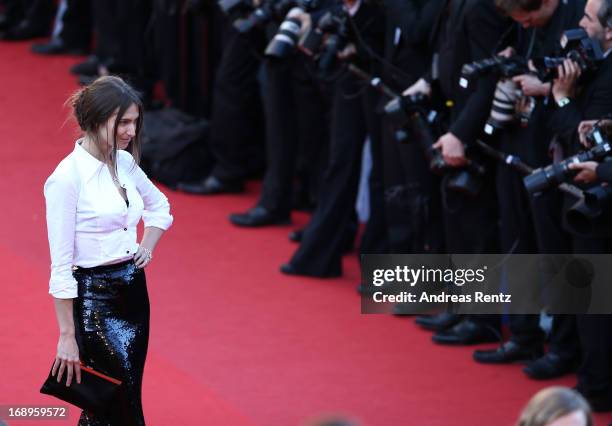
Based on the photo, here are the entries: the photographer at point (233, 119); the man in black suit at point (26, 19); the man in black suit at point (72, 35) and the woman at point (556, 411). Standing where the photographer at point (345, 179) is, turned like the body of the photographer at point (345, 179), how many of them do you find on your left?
1

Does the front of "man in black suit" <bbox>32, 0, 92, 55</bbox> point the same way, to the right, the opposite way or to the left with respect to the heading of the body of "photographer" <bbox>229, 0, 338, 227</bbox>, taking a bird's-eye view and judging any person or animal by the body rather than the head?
the same way

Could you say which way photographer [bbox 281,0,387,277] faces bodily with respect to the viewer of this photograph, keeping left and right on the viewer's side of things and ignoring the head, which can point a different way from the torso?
facing to the left of the viewer

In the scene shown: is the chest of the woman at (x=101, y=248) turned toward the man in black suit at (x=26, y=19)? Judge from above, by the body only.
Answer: no

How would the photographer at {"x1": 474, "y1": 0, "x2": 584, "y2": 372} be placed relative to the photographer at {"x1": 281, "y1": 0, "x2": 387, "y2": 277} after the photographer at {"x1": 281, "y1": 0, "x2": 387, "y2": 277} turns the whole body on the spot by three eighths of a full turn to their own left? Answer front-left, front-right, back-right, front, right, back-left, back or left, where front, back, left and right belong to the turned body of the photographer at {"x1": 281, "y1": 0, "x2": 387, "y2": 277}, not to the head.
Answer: front

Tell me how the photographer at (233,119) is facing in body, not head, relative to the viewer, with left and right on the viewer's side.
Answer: facing to the left of the viewer

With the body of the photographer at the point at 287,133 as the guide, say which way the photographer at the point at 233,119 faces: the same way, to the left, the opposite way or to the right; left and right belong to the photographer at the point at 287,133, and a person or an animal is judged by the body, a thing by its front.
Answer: the same way

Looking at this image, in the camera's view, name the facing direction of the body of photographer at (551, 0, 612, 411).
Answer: to the viewer's left

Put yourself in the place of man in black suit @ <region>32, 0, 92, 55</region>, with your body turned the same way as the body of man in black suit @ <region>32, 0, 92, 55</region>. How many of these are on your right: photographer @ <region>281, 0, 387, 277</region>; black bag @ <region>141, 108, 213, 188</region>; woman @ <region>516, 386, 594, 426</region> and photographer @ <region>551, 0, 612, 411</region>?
0

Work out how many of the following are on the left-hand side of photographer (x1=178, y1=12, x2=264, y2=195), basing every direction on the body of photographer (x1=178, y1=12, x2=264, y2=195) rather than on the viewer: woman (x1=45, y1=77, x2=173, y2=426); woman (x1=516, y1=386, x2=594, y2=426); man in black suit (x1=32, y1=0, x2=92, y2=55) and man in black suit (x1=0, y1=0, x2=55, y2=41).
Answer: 2

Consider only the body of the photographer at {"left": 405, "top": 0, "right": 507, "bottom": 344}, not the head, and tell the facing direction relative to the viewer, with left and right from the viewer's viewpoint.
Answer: facing to the left of the viewer

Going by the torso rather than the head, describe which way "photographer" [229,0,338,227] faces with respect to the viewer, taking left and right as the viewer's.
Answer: facing to the left of the viewer

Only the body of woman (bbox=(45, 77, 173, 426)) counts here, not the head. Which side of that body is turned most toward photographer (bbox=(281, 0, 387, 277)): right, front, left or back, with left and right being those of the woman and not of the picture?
left

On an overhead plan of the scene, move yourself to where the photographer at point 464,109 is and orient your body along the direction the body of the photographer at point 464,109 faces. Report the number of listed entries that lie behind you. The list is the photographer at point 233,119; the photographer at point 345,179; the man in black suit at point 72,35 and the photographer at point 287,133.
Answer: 0

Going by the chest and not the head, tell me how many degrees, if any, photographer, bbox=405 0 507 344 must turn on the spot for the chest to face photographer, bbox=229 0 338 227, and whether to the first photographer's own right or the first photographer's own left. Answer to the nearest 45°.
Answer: approximately 45° to the first photographer's own right

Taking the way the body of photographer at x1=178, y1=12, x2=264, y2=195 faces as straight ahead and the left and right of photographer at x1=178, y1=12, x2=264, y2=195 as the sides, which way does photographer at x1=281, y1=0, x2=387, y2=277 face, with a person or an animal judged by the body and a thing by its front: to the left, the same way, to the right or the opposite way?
the same way

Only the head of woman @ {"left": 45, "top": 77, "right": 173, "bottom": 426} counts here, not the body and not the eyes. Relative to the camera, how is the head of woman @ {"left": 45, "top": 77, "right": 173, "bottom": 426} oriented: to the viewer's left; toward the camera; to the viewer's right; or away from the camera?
to the viewer's right

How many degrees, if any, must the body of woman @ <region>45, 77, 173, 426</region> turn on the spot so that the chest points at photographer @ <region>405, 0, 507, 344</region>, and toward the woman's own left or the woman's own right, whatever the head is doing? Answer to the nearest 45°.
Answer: approximately 90° to the woman's own left

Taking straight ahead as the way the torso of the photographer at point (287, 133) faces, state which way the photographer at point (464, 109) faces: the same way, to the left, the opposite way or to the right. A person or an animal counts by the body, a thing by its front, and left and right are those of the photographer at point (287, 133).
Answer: the same way
